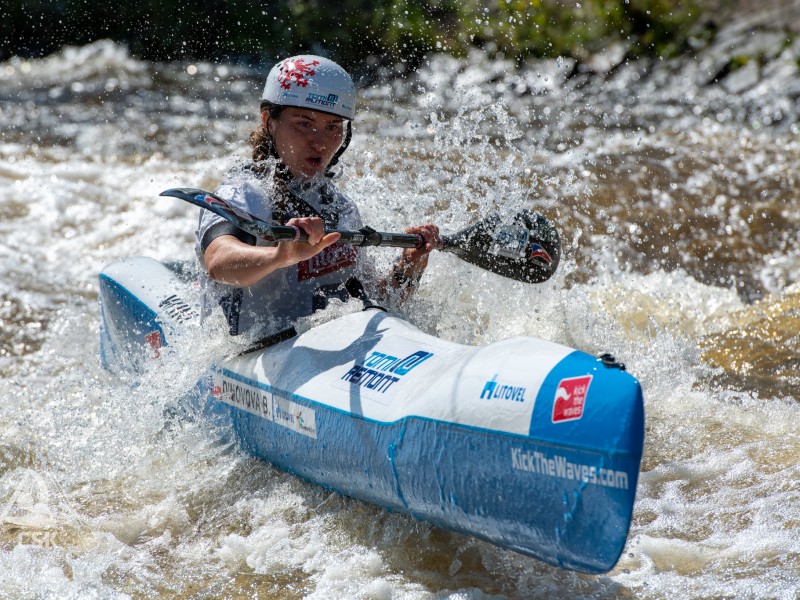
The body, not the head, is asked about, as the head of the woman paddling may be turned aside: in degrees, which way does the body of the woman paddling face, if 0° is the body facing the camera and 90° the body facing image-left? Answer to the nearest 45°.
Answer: approximately 315°
